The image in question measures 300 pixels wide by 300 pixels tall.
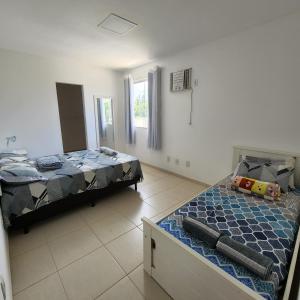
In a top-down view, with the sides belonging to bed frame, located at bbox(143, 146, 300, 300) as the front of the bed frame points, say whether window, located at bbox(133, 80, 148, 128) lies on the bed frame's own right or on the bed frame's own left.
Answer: on the bed frame's own right

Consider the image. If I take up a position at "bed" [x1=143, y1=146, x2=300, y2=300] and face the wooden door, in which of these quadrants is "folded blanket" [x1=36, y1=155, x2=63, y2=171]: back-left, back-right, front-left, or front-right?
front-left

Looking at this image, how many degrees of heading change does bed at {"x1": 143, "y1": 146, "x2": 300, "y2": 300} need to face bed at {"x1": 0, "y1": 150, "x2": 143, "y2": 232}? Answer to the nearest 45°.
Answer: approximately 45° to its right

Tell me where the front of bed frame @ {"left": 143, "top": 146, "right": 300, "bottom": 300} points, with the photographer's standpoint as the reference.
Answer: facing the viewer and to the left of the viewer

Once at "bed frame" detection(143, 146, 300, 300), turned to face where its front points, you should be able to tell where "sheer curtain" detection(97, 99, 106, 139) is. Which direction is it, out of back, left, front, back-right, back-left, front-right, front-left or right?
right

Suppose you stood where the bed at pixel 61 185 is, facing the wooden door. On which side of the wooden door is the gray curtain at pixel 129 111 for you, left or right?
right

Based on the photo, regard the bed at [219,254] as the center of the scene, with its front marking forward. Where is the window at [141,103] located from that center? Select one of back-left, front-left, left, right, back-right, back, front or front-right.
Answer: right

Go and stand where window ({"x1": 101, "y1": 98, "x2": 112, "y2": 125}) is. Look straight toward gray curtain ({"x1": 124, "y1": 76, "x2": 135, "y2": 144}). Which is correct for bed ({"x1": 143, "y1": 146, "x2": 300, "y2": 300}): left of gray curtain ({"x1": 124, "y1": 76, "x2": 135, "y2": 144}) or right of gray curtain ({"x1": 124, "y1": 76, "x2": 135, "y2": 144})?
right

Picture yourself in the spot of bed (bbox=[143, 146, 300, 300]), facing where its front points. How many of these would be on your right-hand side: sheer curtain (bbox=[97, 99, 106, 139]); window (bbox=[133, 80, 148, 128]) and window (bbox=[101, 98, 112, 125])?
3

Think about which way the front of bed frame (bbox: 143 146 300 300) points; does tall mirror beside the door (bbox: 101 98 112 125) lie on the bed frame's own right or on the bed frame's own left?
on the bed frame's own right

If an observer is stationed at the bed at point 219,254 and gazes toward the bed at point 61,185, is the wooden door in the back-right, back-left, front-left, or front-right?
front-right

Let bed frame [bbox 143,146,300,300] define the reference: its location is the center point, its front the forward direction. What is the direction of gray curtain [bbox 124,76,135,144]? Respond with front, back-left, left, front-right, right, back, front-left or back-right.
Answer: right
